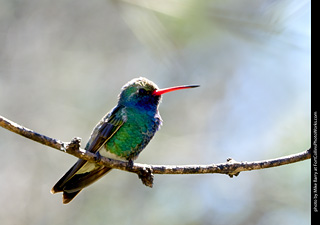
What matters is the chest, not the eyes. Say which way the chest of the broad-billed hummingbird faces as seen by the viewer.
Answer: to the viewer's right
